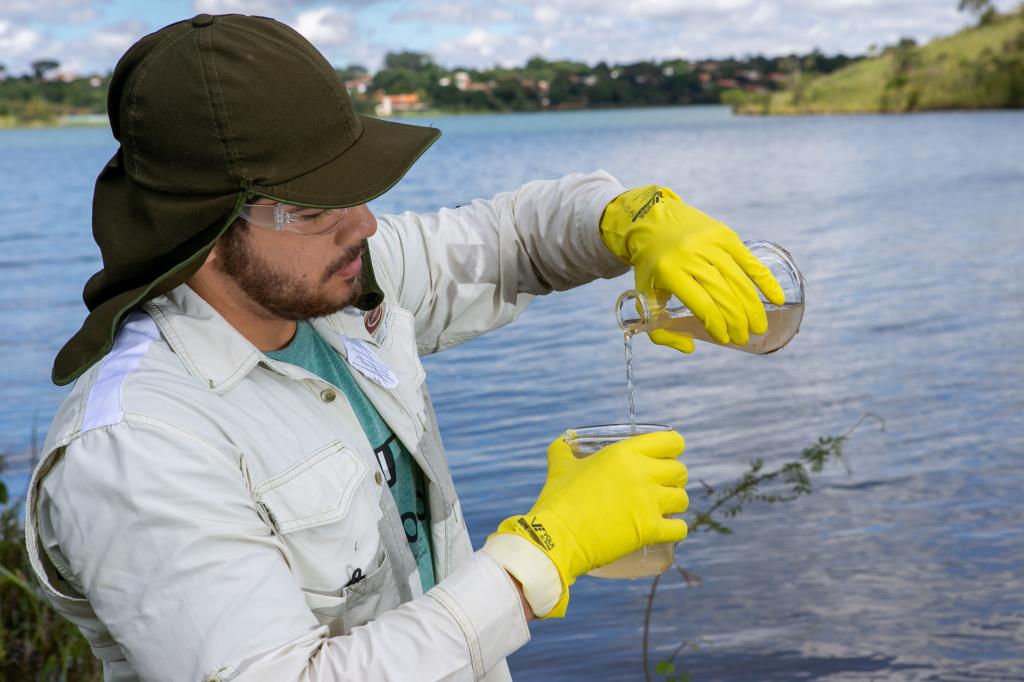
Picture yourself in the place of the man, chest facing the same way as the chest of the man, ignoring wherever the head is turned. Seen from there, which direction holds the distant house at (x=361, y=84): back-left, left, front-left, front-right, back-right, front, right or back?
back-left

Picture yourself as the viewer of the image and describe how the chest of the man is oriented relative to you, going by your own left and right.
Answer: facing the viewer and to the right of the viewer

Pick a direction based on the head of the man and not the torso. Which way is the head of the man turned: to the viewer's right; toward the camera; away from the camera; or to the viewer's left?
to the viewer's right
